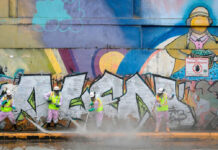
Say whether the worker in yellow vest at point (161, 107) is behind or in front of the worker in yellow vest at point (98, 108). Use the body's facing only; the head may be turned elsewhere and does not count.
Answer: behind
